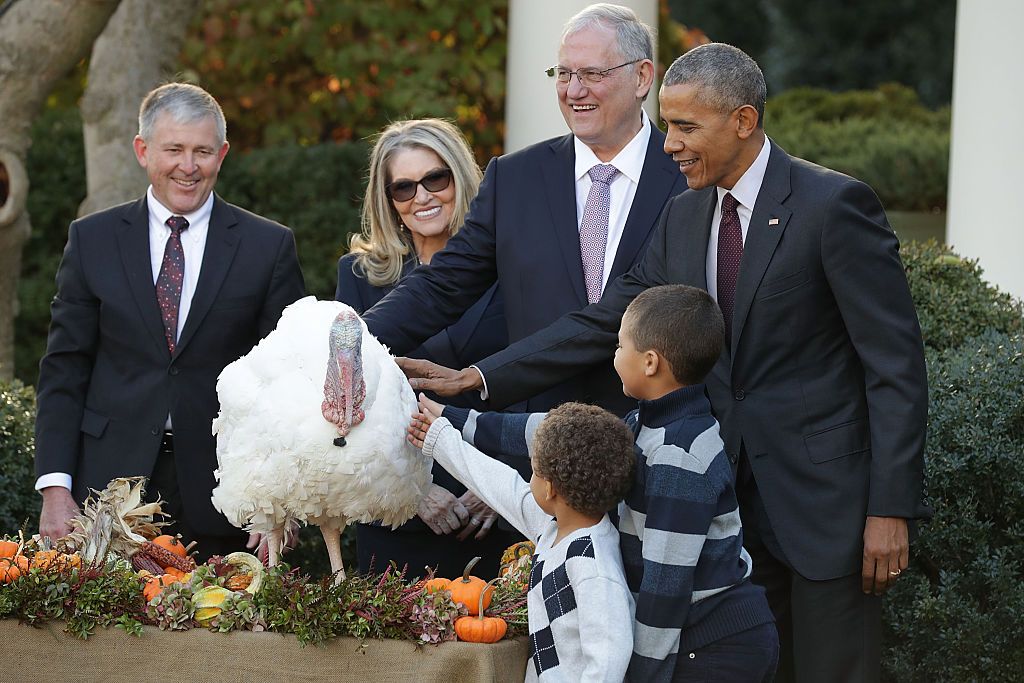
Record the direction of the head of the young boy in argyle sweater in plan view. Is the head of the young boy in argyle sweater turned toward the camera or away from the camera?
away from the camera

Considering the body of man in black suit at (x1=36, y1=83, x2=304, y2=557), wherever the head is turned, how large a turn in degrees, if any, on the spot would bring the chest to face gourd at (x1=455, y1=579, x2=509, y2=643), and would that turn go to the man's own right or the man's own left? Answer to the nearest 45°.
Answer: approximately 45° to the man's own left

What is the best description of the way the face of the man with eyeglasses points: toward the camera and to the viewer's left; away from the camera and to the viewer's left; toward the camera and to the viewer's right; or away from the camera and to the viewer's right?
toward the camera and to the viewer's left

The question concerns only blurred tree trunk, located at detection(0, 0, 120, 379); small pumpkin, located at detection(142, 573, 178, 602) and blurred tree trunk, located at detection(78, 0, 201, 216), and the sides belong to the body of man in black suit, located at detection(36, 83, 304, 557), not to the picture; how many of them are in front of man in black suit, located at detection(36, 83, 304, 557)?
1

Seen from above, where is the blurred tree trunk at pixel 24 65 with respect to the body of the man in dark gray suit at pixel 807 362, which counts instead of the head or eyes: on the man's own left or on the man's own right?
on the man's own right

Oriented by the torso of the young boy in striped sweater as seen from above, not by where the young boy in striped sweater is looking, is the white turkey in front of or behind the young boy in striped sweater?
in front

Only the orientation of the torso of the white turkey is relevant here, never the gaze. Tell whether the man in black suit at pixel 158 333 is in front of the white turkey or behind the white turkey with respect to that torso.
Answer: behind

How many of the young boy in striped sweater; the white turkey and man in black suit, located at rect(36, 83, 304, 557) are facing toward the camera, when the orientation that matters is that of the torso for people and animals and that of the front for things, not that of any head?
2

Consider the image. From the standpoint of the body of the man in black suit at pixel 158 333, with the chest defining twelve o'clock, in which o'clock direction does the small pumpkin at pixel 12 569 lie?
The small pumpkin is roughly at 1 o'clock from the man in black suit.

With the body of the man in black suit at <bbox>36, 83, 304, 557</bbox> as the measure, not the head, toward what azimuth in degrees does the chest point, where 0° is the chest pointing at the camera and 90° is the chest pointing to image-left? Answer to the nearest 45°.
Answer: approximately 0°

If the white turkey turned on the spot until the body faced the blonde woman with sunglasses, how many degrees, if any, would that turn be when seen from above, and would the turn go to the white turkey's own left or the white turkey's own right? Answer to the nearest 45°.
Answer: approximately 180°

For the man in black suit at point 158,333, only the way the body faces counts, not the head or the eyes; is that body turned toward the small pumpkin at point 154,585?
yes

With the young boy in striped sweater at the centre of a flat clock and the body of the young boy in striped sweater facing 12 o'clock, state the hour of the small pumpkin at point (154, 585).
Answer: The small pumpkin is roughly at 12 o'clock from the young boy in striped sweater.

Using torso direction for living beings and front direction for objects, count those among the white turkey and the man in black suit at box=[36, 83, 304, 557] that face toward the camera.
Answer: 2

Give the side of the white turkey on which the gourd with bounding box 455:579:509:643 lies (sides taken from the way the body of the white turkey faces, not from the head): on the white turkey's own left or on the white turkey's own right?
on the white turkey's own left

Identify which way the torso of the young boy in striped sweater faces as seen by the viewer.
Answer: to the viewer's left
